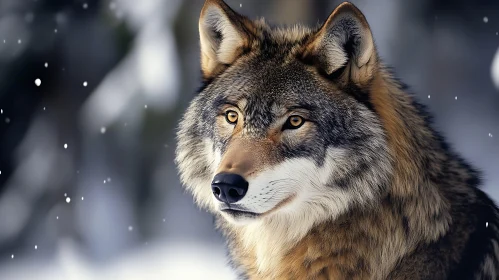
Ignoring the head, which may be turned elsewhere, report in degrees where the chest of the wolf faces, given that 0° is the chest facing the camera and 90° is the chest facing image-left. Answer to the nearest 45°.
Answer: approximately 45°
